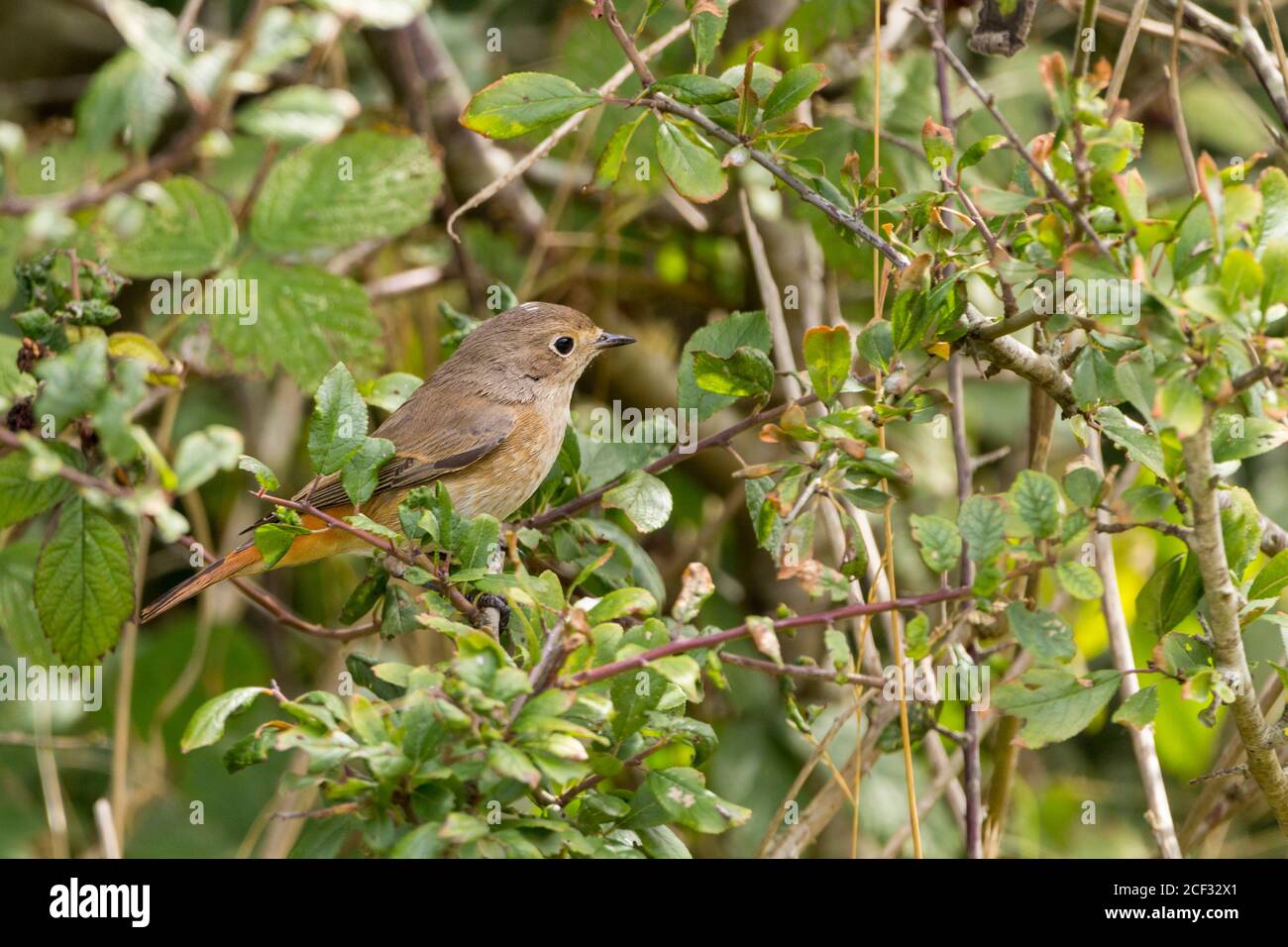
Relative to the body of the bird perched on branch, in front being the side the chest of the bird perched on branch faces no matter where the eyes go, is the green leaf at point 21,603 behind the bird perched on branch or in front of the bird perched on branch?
behind

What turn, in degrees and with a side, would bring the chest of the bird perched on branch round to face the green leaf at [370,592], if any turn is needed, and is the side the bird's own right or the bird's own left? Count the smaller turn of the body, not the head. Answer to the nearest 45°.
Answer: approximately 180°

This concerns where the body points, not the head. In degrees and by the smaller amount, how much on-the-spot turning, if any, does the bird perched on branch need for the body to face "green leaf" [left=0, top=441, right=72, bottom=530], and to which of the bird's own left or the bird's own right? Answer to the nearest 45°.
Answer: approximately 135° to the bird's own right

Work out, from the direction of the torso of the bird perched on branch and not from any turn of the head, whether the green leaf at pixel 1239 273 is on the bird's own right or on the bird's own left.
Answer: on the bird's own right

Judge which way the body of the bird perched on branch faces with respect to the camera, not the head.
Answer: to the viewer's right
